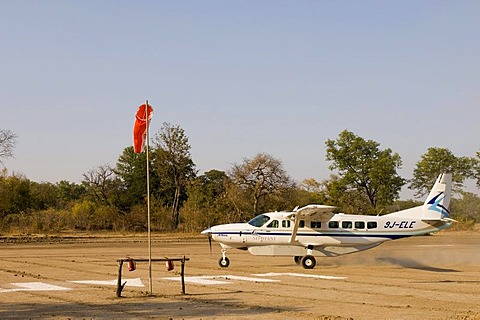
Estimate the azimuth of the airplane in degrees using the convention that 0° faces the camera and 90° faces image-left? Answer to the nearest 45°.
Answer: approximately 90°

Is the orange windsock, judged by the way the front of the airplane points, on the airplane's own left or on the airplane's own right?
on the airplane's own left
